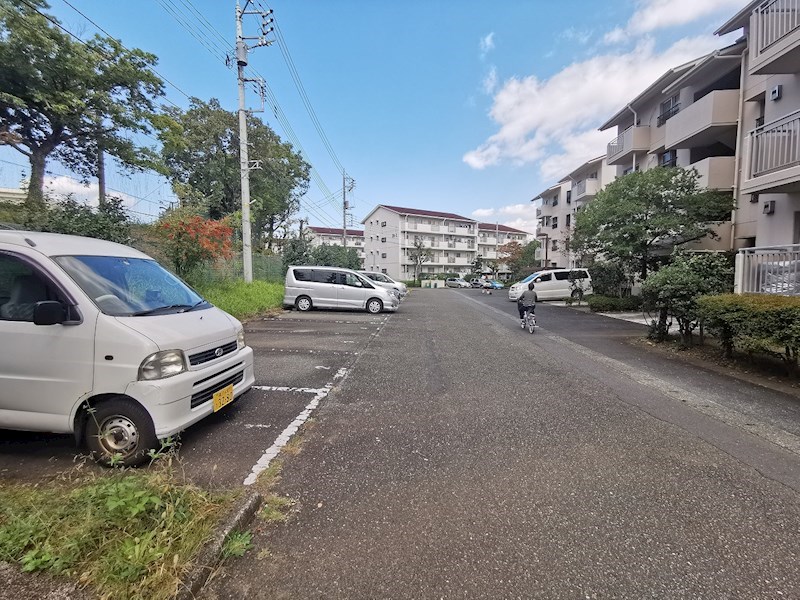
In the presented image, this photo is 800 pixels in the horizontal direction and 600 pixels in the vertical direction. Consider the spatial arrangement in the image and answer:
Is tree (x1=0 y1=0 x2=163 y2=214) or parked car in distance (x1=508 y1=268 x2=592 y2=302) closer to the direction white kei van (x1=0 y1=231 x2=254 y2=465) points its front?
the parked car in distance

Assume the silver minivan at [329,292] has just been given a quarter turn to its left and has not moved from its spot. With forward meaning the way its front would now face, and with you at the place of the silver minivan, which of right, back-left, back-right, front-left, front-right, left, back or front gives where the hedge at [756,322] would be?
back-right

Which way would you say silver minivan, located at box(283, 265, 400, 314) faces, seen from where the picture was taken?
facing to the right of the viewer

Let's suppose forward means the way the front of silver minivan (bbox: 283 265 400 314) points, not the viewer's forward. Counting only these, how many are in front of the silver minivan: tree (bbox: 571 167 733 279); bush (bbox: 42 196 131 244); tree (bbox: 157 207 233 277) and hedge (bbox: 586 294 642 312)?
2

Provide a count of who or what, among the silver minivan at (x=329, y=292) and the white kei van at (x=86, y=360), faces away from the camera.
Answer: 0

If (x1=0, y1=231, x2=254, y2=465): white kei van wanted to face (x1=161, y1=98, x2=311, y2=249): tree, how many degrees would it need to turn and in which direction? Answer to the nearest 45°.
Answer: approximately 135° to its left

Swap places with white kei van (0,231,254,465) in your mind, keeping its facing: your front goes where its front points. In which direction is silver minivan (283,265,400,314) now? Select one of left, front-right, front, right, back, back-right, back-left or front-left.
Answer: left

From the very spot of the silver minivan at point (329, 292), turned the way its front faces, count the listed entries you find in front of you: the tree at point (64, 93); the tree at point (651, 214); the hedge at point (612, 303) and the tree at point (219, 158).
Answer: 2

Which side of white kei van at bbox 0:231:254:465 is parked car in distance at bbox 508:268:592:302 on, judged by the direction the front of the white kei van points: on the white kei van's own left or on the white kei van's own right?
on the white kei van's own left

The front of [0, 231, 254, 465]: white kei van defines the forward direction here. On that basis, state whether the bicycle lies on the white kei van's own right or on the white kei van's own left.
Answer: on the white kei van's own left

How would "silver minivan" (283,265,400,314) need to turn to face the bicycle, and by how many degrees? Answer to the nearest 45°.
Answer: approximately 45° to its right

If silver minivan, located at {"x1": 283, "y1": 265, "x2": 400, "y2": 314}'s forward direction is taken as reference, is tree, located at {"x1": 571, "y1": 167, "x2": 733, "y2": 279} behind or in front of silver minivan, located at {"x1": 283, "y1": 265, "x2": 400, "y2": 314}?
in front

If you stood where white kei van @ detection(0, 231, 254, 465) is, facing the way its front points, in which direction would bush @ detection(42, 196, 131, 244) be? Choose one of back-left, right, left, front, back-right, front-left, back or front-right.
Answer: back-left

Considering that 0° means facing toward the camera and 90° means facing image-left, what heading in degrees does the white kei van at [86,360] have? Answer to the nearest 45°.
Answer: approximately 315°
